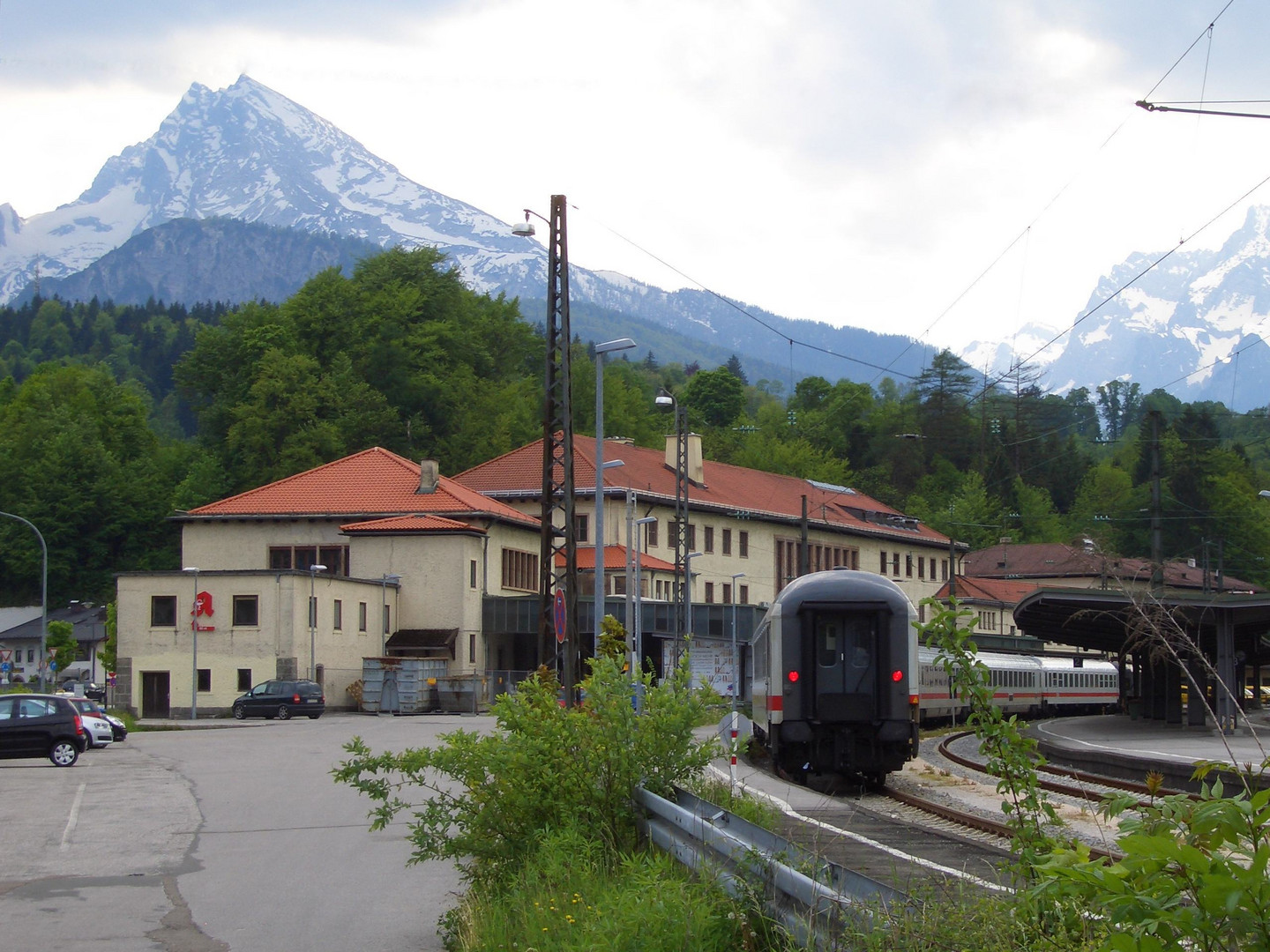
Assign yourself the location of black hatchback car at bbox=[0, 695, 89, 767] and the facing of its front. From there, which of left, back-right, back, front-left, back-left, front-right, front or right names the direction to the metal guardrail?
left

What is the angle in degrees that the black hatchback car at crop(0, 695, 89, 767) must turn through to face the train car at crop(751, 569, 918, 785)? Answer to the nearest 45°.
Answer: approximately 135° to its left

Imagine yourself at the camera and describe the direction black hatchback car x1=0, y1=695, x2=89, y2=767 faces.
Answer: facing to the left of the viewer
